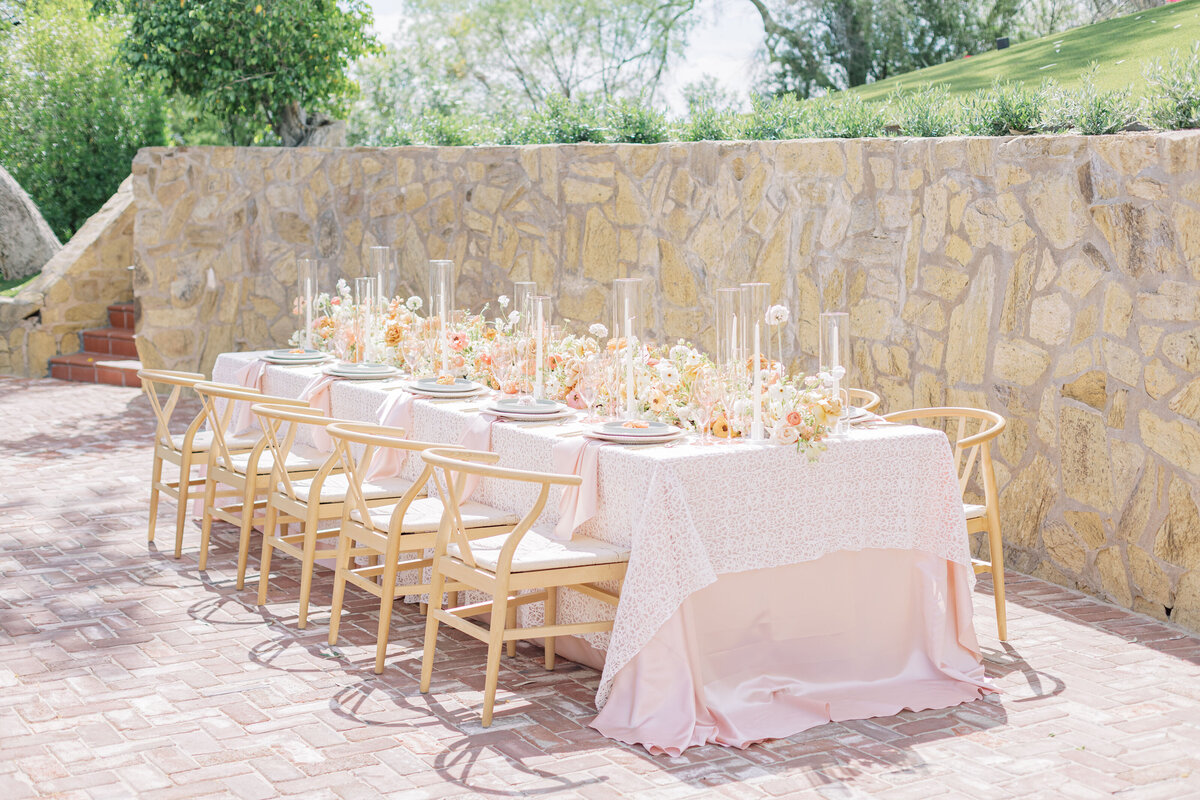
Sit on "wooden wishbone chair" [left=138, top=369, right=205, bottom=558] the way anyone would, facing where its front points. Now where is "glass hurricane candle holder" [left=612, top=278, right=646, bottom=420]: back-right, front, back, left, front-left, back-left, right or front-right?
right

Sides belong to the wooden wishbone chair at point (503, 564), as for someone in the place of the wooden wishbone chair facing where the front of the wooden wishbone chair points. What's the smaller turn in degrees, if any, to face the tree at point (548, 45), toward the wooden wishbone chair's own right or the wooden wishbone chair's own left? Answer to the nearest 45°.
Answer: approximately 45° to the wooden wishbone chair's own left

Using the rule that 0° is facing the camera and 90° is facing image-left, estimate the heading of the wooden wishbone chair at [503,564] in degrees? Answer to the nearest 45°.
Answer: approximately 225°

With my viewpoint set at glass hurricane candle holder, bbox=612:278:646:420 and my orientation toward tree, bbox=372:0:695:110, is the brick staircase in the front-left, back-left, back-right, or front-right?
front-left

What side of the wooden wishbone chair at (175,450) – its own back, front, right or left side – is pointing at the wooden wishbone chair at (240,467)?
right

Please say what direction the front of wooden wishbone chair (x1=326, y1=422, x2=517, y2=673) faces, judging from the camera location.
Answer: facing away from the viewer and to the right of the viewer

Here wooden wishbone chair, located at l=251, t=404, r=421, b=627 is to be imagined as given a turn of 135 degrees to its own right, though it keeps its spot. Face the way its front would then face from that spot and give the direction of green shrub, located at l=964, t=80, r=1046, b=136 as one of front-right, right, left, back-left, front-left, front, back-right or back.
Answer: left

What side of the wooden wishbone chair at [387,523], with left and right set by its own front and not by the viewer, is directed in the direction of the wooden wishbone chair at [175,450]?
left

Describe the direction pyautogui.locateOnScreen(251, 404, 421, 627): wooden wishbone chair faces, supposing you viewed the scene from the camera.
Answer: facing away from the viewer and to the right of the viewer

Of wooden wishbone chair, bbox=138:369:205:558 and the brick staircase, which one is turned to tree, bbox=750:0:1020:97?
the wooden wishbone chair

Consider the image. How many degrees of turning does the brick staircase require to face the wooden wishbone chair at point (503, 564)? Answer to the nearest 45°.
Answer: approximately 45° to its left

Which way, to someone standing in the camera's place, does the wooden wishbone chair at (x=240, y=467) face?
facing away from the viewer and to the right of the viewer

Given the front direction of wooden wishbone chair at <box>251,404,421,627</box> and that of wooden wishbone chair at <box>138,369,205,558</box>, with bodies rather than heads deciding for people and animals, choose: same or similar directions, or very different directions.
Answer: same or similar directions

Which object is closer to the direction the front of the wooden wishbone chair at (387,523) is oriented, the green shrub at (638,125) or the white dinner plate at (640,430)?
the green shrub

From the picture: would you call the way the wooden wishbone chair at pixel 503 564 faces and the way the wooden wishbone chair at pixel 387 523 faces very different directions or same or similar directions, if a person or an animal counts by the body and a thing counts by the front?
same or similar directions

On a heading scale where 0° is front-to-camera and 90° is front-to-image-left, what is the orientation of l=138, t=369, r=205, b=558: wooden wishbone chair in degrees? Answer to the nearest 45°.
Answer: approximately 225°

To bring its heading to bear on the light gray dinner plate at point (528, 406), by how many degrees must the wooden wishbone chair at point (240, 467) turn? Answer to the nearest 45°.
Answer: approximately 90° to its right
